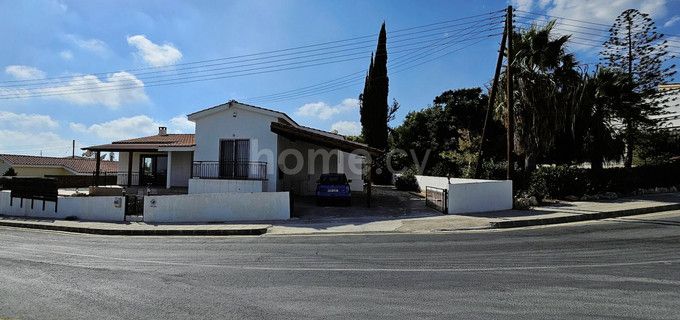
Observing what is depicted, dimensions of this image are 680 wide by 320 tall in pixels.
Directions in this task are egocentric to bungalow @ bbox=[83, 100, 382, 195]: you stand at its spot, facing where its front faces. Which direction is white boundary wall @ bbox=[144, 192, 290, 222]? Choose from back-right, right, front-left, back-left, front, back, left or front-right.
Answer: front

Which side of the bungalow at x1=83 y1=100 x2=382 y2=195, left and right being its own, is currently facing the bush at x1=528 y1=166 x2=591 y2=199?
left

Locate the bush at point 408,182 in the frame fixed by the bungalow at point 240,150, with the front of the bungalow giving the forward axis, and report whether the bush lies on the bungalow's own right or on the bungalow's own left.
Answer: on the bungalow's own left

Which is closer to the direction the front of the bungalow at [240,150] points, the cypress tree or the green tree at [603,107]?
the green tree

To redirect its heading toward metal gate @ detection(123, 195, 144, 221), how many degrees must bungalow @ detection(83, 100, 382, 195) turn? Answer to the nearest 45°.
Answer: approximately 45° to its right

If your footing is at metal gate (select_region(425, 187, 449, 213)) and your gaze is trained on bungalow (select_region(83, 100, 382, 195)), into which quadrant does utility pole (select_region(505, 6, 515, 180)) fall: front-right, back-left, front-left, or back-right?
back-right

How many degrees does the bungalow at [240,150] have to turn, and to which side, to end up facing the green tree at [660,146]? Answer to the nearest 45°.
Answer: approximately 90° to its left

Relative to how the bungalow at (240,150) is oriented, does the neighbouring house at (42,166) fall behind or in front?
behind

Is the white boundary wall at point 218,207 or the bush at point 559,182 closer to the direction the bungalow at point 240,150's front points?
the white boundary wall

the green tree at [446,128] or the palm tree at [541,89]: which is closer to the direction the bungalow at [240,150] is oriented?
the palm tree

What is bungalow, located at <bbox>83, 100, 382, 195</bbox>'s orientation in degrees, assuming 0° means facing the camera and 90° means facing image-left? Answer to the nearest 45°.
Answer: approximately 0°

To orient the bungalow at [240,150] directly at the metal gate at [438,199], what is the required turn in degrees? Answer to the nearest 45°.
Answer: approximately 45° to its left

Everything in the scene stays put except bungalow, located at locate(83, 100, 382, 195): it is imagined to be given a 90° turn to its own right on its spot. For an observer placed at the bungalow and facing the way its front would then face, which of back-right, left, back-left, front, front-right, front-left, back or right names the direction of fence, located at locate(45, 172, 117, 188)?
front-right

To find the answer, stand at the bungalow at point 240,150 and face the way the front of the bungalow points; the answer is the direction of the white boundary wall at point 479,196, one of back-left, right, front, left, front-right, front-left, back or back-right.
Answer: front-left
